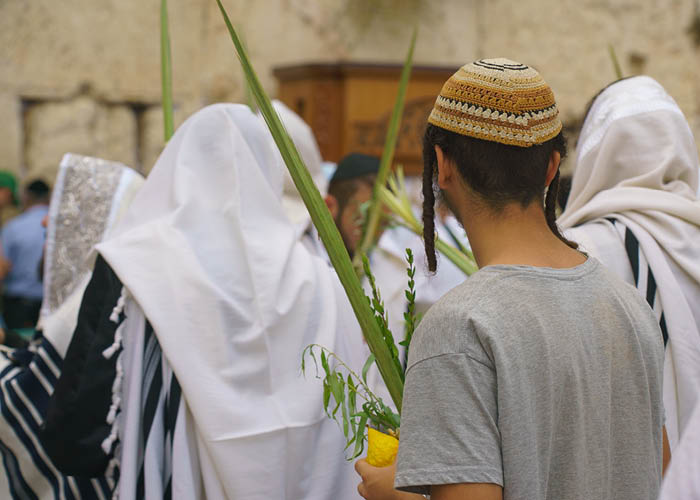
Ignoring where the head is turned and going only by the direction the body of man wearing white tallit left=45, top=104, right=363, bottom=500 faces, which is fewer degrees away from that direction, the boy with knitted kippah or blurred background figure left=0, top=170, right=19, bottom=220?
the blurred background figure

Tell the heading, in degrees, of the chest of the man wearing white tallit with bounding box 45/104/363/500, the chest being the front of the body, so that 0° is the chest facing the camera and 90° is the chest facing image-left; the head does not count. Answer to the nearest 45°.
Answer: approximately 180°

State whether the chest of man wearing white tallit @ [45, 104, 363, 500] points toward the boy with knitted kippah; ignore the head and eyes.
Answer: no

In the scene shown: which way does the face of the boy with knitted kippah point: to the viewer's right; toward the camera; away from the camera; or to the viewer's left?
away from the camera

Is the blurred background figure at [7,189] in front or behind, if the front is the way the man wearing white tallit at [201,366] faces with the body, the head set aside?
in front

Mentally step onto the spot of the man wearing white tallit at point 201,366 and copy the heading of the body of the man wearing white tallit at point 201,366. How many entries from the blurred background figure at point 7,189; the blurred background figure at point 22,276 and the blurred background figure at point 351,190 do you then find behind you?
0

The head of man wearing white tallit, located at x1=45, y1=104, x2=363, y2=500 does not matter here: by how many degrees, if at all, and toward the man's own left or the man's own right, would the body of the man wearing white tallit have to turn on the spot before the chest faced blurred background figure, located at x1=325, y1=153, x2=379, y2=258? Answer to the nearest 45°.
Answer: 0° — they already face them

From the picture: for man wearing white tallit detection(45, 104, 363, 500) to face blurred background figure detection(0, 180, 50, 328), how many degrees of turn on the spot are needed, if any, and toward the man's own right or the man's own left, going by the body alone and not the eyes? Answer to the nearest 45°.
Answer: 0° — they already face them

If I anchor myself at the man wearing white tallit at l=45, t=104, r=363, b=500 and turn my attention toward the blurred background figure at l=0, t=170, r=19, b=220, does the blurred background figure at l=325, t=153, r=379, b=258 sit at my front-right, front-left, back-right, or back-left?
front-right

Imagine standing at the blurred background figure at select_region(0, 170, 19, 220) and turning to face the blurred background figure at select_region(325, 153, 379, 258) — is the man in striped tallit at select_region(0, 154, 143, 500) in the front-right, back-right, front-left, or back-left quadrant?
front-right

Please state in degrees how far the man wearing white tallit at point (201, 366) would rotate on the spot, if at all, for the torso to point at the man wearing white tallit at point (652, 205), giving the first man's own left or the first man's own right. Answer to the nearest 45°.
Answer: approximately 90° to the first man's own right
